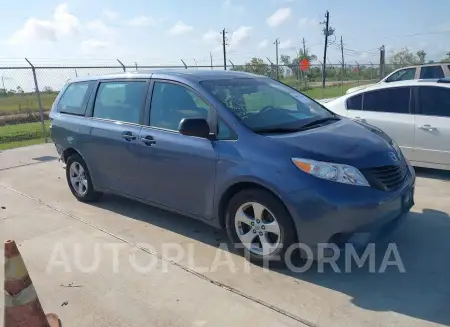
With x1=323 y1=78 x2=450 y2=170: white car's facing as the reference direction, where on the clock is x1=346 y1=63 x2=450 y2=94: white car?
x1=346 y1=63 x2=450 y2=94: white car is roughly at 9 o'clock from x1=323 y1=78 x2=450 y2=170: white car.

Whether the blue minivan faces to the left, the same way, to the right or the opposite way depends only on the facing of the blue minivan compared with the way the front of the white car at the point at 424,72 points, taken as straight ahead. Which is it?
the opposite way

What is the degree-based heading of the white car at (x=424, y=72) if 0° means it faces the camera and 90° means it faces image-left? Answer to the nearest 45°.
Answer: approximately 90°

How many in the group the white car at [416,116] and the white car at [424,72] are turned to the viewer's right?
1

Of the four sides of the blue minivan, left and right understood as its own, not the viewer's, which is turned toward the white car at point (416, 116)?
left

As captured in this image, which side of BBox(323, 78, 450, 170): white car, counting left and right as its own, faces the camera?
right

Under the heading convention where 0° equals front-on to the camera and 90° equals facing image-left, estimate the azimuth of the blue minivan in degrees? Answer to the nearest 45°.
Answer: approximately 315°

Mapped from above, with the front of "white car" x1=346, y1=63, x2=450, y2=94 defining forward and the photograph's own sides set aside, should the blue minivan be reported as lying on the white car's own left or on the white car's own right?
on the white car's own left

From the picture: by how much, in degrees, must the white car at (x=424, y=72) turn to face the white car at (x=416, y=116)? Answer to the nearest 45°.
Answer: approximately 90° to its left
